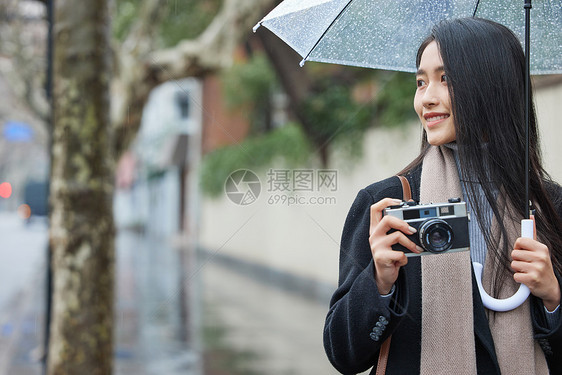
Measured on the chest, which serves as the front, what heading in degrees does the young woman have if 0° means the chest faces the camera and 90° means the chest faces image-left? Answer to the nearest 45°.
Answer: approximately 0°

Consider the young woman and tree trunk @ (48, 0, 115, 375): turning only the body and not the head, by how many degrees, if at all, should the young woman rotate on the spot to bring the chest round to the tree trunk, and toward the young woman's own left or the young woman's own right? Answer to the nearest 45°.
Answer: approximately 135° to the young woman's own right
